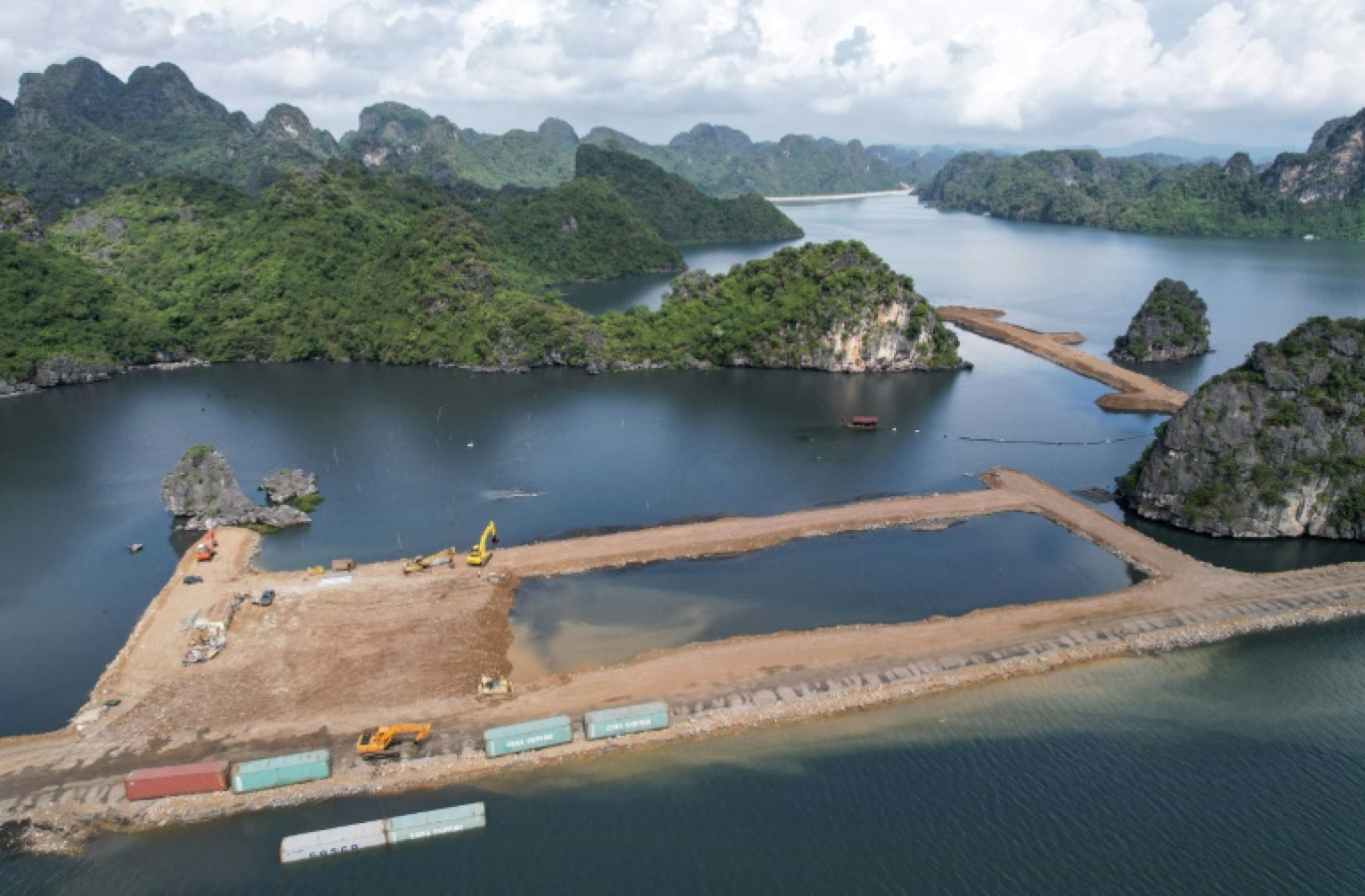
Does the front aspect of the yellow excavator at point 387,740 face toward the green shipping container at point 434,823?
no

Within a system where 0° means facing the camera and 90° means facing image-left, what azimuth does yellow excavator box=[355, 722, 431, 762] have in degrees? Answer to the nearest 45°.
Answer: approximately 270°

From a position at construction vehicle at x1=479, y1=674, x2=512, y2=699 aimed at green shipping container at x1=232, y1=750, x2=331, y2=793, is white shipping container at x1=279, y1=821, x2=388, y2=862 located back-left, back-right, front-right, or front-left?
front-left

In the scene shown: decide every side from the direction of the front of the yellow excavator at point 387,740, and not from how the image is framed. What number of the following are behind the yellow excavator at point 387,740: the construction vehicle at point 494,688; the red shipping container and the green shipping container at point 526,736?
1

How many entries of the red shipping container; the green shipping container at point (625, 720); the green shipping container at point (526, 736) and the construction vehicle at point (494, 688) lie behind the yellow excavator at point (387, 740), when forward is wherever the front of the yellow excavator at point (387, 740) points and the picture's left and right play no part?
1

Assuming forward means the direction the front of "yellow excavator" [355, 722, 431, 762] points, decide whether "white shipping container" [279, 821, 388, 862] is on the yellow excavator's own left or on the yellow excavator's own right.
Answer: on the yellow excavator's own right

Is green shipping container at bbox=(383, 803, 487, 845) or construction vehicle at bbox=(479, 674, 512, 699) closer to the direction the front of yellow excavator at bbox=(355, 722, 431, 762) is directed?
the construction vehicle

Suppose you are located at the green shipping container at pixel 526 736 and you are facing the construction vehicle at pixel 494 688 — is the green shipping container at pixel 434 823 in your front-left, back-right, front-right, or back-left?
back-left

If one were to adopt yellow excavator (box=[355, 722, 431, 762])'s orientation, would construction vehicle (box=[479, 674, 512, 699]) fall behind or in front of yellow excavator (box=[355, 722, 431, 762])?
in front

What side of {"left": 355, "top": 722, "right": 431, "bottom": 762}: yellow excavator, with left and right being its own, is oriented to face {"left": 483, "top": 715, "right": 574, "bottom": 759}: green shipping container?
front

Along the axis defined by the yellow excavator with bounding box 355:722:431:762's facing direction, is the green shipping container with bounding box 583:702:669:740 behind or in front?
in front

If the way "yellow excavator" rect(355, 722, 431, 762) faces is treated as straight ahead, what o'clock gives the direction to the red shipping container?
The red shipping container is roughly at 6 o'clock from the yellow excavator.

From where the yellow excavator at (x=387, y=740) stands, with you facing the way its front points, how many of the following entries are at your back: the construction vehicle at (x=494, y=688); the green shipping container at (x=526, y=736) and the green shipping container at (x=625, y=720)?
0

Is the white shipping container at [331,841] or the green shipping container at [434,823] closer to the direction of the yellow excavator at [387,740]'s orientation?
the green shipping container
